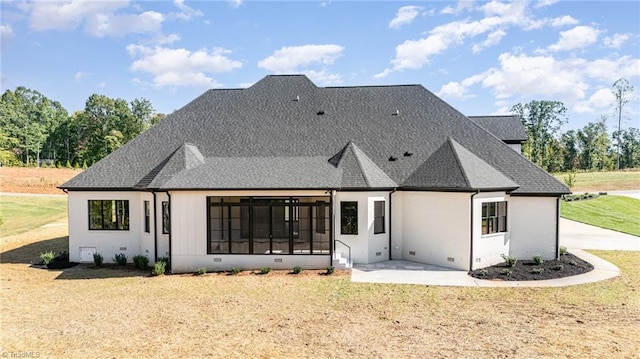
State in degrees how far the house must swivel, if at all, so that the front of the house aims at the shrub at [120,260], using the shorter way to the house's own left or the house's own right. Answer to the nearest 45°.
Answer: approximately 90° to the house's own left

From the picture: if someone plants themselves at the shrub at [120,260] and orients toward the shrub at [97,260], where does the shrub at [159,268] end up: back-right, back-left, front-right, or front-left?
back-left

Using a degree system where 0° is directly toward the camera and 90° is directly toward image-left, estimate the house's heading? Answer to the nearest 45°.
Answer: approximately 180°

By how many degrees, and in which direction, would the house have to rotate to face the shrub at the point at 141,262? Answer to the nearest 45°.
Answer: approximately 90° to its left

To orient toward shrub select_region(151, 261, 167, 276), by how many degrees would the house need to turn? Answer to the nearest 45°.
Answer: approximately 90° to its left

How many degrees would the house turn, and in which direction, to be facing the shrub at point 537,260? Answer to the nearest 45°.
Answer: approximately 90° to its right

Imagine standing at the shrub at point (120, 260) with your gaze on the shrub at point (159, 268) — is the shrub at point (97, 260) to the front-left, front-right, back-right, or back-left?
back-right

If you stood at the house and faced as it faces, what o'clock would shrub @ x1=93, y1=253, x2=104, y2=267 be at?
The shrub is roughly at 9 o'clock from the house.

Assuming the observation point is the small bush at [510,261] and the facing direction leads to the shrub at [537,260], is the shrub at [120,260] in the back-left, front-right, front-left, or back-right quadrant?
back-left
